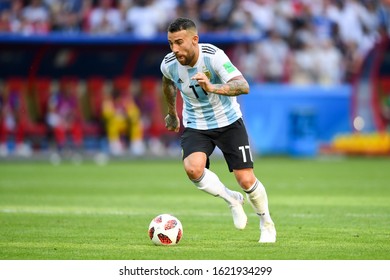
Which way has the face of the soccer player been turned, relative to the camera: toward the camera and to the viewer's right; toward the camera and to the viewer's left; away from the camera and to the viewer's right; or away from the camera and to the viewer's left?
toward the camera and to the viewer's left

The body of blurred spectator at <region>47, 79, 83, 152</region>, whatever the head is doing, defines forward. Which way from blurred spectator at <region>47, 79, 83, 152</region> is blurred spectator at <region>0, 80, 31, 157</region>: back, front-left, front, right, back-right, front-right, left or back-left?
right

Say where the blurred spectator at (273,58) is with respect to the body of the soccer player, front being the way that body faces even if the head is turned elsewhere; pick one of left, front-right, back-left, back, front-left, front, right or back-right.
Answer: back-right

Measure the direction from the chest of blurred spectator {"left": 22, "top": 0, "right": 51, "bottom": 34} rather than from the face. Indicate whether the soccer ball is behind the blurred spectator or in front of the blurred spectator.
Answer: in front

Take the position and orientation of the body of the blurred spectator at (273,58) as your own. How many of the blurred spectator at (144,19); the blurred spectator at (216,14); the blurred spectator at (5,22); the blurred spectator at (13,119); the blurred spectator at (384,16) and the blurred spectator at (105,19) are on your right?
5

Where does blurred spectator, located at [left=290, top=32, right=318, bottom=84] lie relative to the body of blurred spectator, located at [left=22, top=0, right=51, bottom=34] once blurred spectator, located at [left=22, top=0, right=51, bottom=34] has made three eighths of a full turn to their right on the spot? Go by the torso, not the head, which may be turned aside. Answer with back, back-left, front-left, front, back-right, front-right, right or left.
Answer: back-right

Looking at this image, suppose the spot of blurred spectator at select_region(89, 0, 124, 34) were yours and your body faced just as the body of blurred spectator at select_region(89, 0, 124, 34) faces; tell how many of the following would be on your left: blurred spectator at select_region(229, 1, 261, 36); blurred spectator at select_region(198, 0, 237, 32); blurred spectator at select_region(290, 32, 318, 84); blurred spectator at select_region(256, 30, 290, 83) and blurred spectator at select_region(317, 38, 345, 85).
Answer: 5

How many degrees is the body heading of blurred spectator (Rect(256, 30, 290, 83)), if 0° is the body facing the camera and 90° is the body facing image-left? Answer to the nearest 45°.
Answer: approximately 0°

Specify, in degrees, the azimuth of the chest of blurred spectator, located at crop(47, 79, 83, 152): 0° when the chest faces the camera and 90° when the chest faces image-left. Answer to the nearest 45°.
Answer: approximately 0°

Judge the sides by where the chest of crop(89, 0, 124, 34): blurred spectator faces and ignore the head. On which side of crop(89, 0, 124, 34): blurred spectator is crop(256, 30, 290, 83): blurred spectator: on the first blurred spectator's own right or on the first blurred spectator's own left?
on the first blurred spectator's own left

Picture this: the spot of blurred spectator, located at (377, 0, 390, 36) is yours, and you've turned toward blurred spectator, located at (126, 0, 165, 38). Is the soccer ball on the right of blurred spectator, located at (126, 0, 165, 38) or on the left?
left

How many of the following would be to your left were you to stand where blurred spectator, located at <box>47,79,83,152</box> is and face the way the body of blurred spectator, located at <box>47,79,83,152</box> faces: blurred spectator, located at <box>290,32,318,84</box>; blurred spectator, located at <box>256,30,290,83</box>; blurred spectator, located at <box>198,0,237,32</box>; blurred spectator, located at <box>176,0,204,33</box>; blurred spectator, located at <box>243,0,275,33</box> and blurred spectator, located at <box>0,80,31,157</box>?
5

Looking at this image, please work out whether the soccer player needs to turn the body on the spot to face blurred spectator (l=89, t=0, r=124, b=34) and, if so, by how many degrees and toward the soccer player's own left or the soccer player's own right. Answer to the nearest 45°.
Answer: approximately 135° to the soccer player's own right
